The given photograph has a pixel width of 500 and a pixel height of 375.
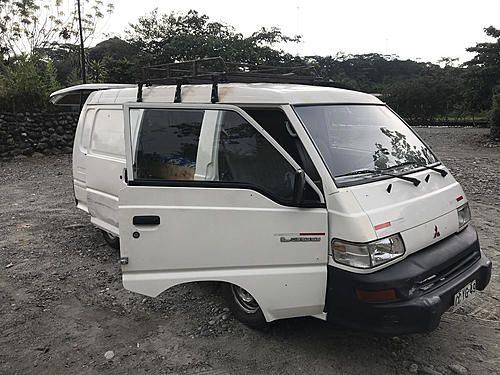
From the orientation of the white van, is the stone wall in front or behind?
behind

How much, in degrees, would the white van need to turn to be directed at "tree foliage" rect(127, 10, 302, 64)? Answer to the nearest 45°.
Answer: approximately 135° to its left

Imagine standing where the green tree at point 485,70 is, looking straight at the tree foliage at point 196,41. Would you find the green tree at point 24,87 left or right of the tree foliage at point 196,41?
left

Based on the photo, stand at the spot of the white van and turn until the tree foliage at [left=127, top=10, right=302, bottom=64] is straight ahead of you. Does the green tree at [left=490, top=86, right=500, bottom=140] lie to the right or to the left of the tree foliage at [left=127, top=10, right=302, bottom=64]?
right

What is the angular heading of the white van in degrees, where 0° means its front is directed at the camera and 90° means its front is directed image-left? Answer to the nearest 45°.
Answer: approximately 315°

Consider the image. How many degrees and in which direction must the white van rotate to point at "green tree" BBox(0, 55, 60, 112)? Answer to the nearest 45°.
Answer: approximately 180°
